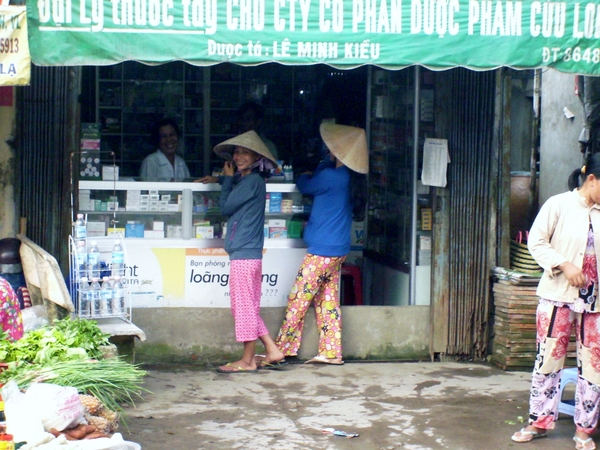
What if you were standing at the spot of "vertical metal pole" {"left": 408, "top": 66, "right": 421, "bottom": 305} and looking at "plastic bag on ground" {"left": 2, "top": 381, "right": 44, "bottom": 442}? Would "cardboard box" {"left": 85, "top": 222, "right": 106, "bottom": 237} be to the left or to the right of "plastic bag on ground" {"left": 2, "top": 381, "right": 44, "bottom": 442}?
right

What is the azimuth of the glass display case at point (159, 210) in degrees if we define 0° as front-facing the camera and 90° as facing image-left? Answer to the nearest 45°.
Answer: approximately 0°

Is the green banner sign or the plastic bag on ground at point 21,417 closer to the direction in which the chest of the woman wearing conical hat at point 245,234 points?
the plastic bag on ground

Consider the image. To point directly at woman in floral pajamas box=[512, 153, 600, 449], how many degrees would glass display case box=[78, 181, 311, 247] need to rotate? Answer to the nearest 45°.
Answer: approximately 45° to its left

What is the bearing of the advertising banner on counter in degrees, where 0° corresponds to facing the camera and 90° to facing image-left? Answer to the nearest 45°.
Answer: approximately 0°

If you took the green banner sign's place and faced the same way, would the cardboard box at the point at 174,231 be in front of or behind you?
behind
